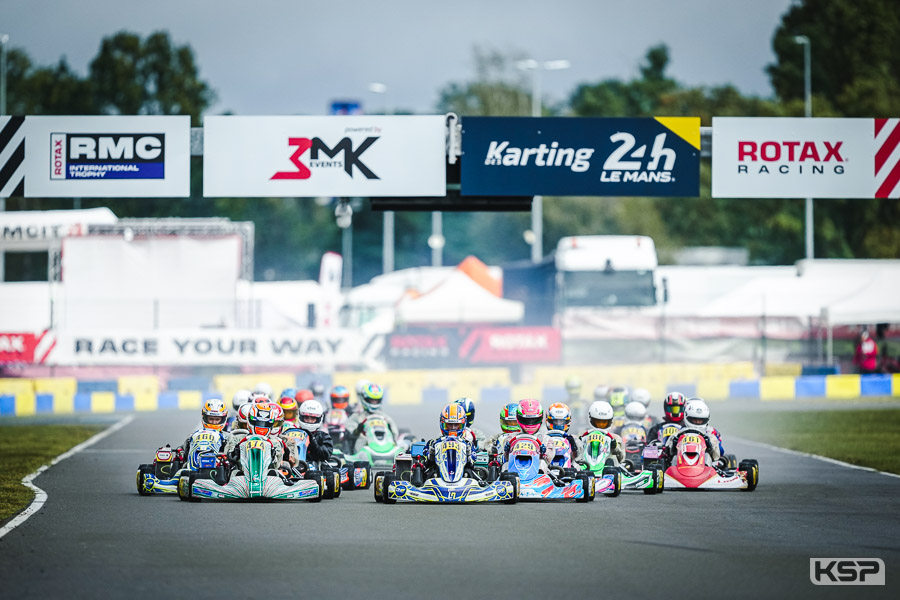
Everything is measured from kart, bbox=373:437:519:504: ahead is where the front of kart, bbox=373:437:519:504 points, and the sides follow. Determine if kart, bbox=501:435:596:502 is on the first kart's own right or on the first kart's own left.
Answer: on the first kart's own left

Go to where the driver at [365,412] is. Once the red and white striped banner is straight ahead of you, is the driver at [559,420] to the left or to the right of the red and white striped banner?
right

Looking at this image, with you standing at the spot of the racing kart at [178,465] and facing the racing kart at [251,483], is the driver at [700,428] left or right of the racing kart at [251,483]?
left

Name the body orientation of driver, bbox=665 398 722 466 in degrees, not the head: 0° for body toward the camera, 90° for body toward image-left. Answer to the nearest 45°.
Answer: approximately 0°

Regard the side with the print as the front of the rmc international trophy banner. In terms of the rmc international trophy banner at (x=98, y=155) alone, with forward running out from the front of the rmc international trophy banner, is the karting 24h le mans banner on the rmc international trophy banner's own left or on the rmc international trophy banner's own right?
on the rmc international trophy banner's own left

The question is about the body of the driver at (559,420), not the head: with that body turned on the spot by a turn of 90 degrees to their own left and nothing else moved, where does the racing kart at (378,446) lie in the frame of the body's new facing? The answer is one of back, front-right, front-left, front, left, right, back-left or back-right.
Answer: back-left
